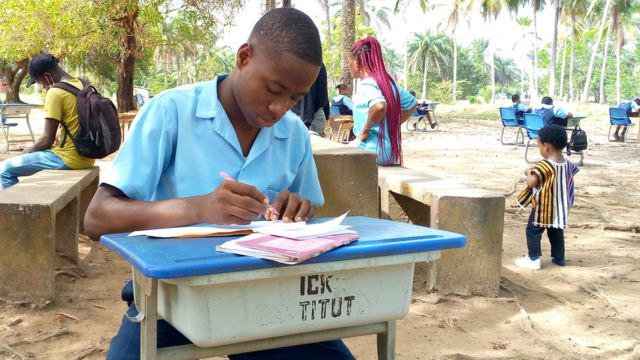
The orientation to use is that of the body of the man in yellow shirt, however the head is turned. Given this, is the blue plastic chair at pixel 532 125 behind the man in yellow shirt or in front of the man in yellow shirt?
behind

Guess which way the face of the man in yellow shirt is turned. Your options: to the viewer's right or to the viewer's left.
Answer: to the viewer's left

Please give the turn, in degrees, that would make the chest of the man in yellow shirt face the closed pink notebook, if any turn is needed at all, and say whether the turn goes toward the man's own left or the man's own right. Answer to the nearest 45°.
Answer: approximately 90° to the man's own left

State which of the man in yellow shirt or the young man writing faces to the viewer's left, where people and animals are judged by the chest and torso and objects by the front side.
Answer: the man in yellow shirt

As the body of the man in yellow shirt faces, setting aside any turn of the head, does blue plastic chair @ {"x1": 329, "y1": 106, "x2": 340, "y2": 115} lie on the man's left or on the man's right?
on the man's right

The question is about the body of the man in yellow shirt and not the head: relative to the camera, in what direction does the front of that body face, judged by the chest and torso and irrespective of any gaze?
to the viewer's left

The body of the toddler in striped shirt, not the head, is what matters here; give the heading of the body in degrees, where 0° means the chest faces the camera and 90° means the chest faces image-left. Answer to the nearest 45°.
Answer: approximately 135°

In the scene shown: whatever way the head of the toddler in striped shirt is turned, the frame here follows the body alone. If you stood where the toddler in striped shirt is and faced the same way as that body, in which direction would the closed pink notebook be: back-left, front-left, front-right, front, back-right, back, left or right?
back-left

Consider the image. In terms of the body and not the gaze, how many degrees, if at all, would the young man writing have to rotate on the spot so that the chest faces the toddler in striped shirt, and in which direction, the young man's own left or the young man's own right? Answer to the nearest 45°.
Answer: approximately 90° to the young man's own left

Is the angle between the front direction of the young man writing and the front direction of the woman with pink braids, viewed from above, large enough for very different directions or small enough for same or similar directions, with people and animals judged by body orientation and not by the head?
very different directions

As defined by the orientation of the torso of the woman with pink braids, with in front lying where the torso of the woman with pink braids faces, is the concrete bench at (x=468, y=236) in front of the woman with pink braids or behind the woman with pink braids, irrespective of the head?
behind

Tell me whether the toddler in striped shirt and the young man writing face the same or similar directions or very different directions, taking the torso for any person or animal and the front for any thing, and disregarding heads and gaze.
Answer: very different directions

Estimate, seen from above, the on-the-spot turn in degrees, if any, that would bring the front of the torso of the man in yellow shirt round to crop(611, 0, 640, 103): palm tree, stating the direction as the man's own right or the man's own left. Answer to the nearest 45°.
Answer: approximately 135° to the man's own right
